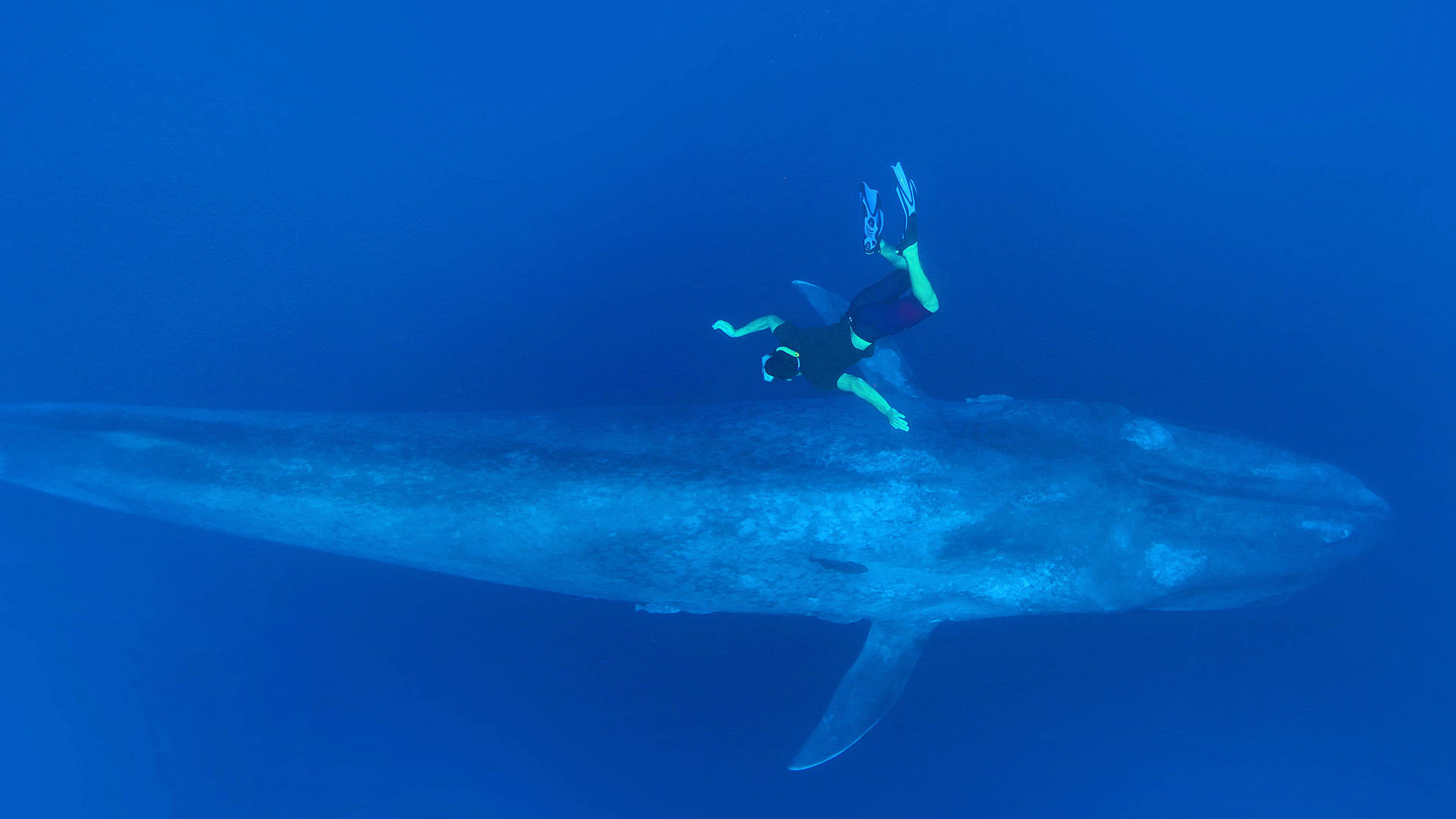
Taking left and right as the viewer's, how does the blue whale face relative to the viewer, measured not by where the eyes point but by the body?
facing to the right of the viewer
